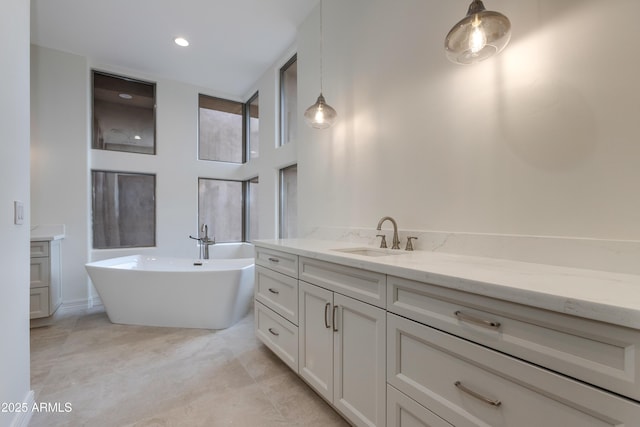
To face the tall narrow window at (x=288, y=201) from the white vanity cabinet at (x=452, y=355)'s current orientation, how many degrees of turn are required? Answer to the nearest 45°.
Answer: approximately 90° to its right

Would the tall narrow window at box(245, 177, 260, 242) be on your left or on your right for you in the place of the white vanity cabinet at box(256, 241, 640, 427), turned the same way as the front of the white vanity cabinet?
on your right

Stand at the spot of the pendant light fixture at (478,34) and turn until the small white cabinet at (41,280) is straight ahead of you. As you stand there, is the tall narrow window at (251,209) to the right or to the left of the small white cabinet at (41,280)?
right

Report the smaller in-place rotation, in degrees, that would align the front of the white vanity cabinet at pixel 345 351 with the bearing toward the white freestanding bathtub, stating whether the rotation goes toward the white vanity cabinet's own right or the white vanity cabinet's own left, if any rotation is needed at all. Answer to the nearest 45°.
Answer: approximately 90° to the white vanity cabinet's own right

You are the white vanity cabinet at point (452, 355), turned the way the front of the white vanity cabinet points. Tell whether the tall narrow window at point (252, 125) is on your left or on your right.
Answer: on your right

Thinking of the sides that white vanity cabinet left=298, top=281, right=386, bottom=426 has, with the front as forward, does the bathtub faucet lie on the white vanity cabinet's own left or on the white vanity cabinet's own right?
on the white vanity cabinet's own right

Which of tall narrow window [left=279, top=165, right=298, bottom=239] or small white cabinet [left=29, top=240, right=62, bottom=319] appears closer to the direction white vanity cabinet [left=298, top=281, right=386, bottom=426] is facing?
the small white cabinet

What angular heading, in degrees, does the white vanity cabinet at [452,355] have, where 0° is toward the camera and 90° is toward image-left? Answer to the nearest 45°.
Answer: approximately 45°

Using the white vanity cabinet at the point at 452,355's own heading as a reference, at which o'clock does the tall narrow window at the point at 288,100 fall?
The tall narrow window is roughly at 3 o'clock from the white vanity cabinet.
